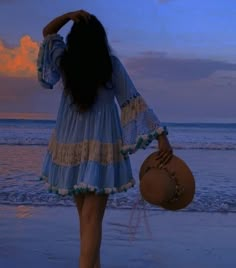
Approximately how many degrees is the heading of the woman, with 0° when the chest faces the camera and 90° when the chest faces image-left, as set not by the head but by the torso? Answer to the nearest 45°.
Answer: approximately 180°

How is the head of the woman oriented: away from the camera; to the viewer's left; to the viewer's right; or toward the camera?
away from the camera
